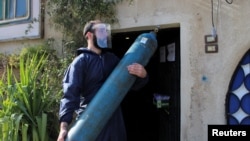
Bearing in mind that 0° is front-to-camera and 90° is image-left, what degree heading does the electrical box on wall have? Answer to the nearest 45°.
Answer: approximately 0°

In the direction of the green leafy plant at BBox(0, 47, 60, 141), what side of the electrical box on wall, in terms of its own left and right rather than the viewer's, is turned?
right
